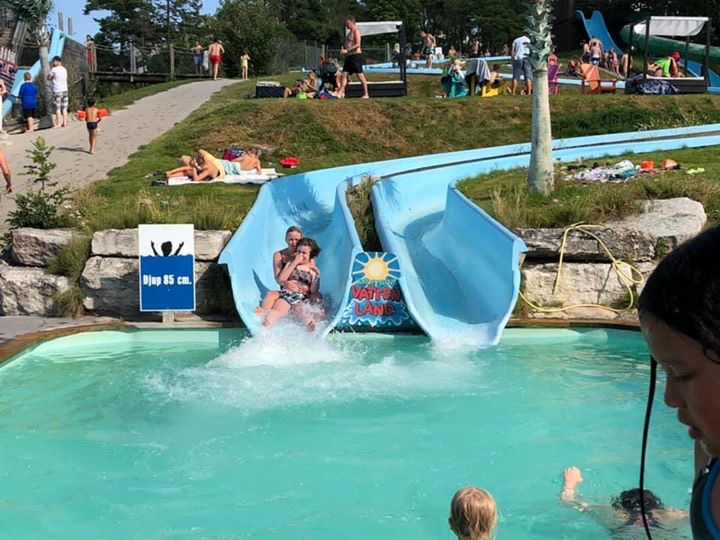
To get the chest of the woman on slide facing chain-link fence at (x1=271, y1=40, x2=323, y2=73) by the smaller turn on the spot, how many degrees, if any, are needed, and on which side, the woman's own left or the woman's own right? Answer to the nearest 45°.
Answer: approximately 180°

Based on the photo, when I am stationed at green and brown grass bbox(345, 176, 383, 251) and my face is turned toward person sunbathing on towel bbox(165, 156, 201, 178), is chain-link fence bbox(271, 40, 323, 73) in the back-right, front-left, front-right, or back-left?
front-right

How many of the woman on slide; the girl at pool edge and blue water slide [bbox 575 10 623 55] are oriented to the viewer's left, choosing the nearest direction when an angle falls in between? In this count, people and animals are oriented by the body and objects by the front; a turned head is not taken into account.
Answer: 1

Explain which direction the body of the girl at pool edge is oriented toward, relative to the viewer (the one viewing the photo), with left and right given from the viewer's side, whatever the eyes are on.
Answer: facing to the left of the viewer

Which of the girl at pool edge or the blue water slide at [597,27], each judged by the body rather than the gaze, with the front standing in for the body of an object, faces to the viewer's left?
the girl at pool edge

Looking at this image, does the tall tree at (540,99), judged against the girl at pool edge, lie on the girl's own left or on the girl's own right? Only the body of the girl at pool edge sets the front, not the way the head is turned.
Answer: on the girl's own right

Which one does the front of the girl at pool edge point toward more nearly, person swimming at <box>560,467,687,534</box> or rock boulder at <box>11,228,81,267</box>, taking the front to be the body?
the rock boulder

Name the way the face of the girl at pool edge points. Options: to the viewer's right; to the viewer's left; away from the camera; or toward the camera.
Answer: to the viewer's left

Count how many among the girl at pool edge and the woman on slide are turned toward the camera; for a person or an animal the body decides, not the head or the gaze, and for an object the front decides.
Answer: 1

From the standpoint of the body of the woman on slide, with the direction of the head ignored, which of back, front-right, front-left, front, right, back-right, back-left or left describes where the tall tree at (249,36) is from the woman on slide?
back

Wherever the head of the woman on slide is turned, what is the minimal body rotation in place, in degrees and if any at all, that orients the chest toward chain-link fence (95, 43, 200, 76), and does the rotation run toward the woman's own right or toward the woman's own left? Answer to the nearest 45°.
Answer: approximately 180°

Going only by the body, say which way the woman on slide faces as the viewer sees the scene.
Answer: toward the camera

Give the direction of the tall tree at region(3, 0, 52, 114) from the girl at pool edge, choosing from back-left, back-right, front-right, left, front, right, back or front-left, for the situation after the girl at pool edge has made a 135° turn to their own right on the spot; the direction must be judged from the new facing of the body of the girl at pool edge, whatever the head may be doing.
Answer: left
